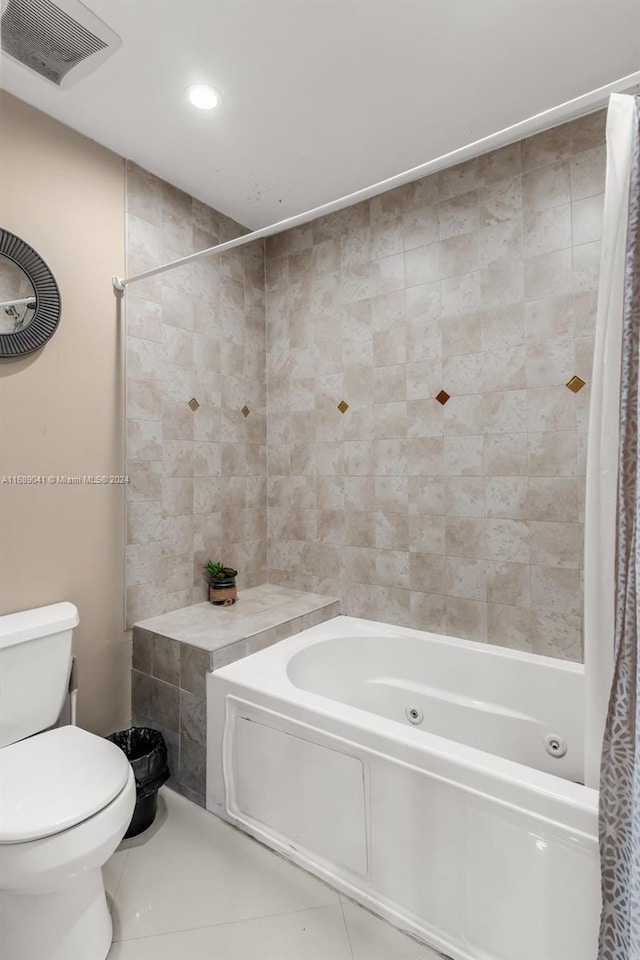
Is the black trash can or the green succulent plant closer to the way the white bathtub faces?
the black trash can

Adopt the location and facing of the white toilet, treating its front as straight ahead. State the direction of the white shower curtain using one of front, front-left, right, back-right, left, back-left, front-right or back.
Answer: front

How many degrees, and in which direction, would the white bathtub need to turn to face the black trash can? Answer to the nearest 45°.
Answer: approximately 45° to its right

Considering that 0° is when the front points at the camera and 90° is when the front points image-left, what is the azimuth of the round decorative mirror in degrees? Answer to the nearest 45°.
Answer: approximately 315°

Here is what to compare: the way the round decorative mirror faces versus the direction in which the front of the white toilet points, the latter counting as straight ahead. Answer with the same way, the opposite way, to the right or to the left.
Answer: the same way

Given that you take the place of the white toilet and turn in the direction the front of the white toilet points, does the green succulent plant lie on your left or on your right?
on your left

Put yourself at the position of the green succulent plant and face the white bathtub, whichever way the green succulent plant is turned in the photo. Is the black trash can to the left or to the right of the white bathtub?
right

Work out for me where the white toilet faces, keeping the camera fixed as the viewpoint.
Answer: facing the viewer and to the right of the viewer

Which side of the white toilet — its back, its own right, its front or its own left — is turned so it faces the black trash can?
left
